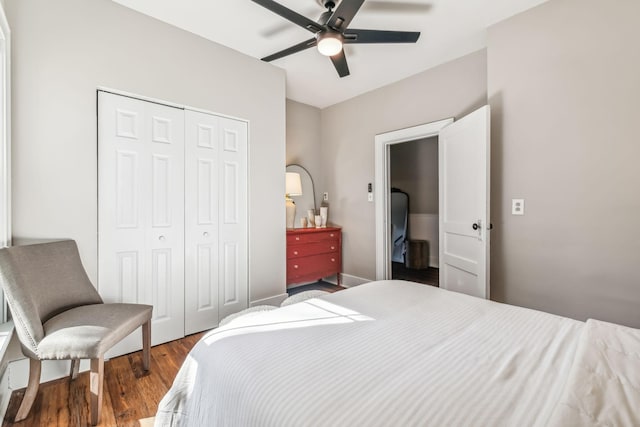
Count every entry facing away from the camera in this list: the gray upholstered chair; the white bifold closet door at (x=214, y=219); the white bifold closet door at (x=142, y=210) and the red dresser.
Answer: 0

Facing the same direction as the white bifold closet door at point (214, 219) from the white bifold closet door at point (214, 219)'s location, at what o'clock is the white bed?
The white bed is roughly at 1 o'clock from the white bifold closet door.

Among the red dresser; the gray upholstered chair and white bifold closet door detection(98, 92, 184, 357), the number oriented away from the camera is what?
0

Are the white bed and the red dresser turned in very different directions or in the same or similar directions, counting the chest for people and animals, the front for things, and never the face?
very different directions

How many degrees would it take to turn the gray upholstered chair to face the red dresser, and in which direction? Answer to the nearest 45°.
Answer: approximately 45° to its left

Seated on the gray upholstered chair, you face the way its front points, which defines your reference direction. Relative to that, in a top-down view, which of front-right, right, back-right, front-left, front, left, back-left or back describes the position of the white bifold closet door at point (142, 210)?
left

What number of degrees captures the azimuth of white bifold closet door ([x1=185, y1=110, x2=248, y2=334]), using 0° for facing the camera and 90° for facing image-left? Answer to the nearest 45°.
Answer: approximately 315°

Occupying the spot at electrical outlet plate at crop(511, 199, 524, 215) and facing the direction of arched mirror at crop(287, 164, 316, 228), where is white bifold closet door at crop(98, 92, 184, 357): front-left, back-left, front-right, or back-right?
front-left

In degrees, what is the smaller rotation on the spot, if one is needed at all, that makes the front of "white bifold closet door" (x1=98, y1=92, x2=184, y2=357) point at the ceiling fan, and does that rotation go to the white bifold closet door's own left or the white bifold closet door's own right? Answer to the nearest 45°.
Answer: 0° — it already faces it

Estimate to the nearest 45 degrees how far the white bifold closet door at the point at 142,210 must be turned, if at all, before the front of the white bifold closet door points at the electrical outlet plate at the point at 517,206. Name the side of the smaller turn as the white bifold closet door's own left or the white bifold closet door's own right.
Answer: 0° — it already faces it

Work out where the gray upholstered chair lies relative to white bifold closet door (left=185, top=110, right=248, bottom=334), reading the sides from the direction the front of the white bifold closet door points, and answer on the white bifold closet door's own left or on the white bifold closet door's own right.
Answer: on the white bifold closet door's own right

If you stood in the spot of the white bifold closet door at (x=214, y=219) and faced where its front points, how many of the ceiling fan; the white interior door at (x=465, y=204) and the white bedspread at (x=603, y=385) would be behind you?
0

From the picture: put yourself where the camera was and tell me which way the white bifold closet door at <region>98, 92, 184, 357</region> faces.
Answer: facing the viewer and to the right of the viewer

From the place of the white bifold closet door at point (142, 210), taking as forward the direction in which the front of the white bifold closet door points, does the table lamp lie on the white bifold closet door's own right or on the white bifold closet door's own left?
on the white bifold closet door's own left

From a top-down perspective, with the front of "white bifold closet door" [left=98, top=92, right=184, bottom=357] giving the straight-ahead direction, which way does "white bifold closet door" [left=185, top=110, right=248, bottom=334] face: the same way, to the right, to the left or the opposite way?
the same way

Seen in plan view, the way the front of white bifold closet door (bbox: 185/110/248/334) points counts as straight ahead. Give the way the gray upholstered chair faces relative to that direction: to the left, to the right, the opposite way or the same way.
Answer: the same way

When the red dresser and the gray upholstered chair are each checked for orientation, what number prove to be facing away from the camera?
0

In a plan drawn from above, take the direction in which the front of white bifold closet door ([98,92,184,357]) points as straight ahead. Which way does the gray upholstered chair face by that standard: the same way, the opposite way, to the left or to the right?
the same way

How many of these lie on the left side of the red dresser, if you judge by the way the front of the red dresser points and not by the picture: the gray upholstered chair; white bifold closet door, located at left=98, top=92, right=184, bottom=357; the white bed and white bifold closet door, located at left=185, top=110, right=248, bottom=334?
0

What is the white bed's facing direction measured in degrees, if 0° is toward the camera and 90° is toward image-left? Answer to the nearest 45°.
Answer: approximately 135°

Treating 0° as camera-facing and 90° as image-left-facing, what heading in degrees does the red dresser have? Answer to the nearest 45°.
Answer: approximately 315°
